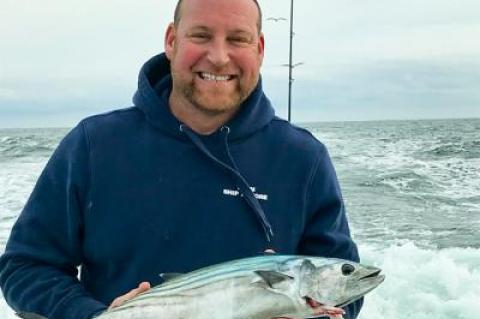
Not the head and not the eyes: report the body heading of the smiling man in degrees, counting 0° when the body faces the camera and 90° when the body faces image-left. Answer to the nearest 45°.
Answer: approximately 0°

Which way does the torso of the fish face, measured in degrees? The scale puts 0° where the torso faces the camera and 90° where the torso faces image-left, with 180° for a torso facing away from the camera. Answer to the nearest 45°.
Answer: approximately 270°
